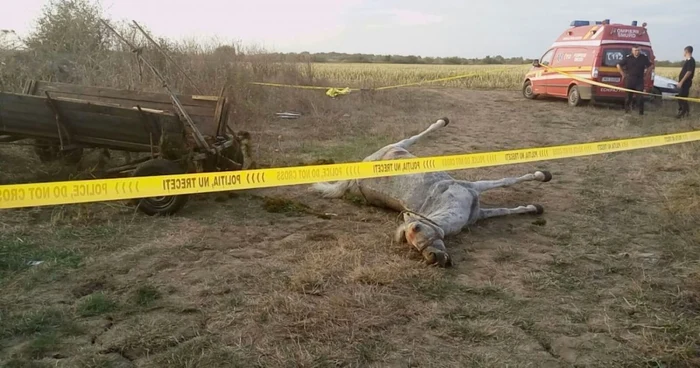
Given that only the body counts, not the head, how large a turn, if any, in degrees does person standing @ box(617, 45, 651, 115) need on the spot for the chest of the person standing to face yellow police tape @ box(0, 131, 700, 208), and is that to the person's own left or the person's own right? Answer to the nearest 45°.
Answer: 0° — they already face it

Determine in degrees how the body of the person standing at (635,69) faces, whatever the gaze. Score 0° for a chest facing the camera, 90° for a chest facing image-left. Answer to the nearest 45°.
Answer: approximately 0°

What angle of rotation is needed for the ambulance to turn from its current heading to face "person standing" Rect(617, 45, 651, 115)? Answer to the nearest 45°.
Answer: approximately 180°
